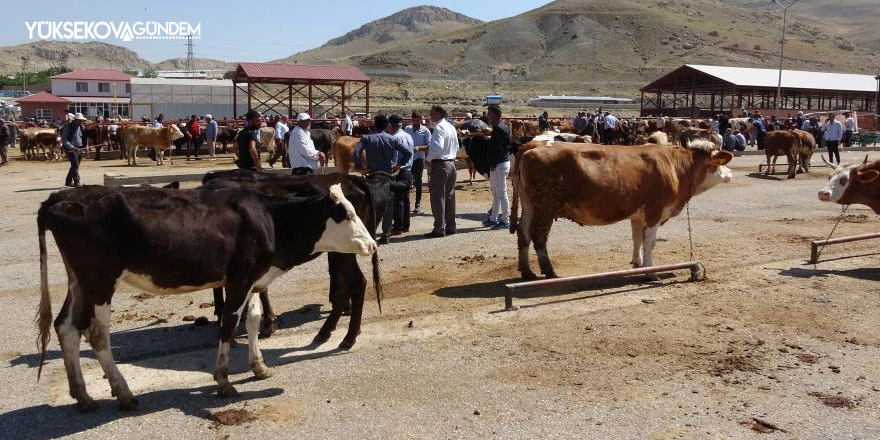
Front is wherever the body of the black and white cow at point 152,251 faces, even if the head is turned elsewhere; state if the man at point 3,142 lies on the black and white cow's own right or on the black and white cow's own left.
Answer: on the black and white cow's own left

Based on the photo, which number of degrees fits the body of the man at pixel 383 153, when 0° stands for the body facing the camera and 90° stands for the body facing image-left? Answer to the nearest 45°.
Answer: approximately 180°

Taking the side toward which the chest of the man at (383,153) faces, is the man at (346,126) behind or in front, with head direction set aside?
in front

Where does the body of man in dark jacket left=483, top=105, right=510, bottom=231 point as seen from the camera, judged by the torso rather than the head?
to the viewer's left

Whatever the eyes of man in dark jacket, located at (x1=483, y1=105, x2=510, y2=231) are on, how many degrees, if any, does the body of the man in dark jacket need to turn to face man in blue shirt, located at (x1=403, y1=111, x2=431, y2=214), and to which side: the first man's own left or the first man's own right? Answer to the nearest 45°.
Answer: approximately 45° to the first man's own right

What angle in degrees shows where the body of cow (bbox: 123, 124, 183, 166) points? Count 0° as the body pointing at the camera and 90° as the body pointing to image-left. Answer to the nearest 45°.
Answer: approximately 270°

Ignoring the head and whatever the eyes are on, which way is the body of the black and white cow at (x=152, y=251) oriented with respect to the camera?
to the viewer's right

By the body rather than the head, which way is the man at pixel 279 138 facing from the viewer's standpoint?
to the viewer's right

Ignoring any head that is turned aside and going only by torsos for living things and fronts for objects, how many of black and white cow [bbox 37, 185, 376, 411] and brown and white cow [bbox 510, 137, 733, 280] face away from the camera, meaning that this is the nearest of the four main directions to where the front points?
0
